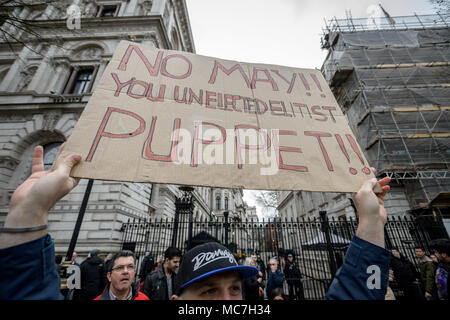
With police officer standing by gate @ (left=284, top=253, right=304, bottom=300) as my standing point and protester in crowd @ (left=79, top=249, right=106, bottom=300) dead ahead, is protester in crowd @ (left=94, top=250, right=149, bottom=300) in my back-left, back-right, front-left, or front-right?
front-left

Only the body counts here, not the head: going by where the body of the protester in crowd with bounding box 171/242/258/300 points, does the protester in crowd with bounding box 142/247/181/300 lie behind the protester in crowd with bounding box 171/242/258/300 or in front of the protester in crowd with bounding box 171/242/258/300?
behind

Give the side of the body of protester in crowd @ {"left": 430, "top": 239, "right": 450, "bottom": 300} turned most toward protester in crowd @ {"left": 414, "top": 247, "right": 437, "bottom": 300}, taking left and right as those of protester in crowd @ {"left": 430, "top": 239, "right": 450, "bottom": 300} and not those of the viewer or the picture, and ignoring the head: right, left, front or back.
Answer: right

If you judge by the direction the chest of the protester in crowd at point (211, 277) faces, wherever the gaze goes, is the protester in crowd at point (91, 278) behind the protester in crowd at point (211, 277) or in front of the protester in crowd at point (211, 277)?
behind

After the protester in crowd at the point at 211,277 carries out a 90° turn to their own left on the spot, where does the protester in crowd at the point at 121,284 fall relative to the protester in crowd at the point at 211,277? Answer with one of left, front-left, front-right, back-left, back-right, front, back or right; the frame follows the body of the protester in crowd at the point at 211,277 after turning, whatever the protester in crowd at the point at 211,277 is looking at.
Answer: left

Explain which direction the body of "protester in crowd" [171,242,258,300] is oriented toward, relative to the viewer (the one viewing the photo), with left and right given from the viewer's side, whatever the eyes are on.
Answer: facing the viewer and to the right of the viewer

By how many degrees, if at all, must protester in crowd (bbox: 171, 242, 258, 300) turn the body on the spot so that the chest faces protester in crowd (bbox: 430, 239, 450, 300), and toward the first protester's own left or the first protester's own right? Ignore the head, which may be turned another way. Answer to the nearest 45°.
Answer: approximately 90° to the first protester's own left

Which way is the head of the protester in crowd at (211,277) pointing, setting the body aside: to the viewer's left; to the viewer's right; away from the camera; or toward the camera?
toward the camera
